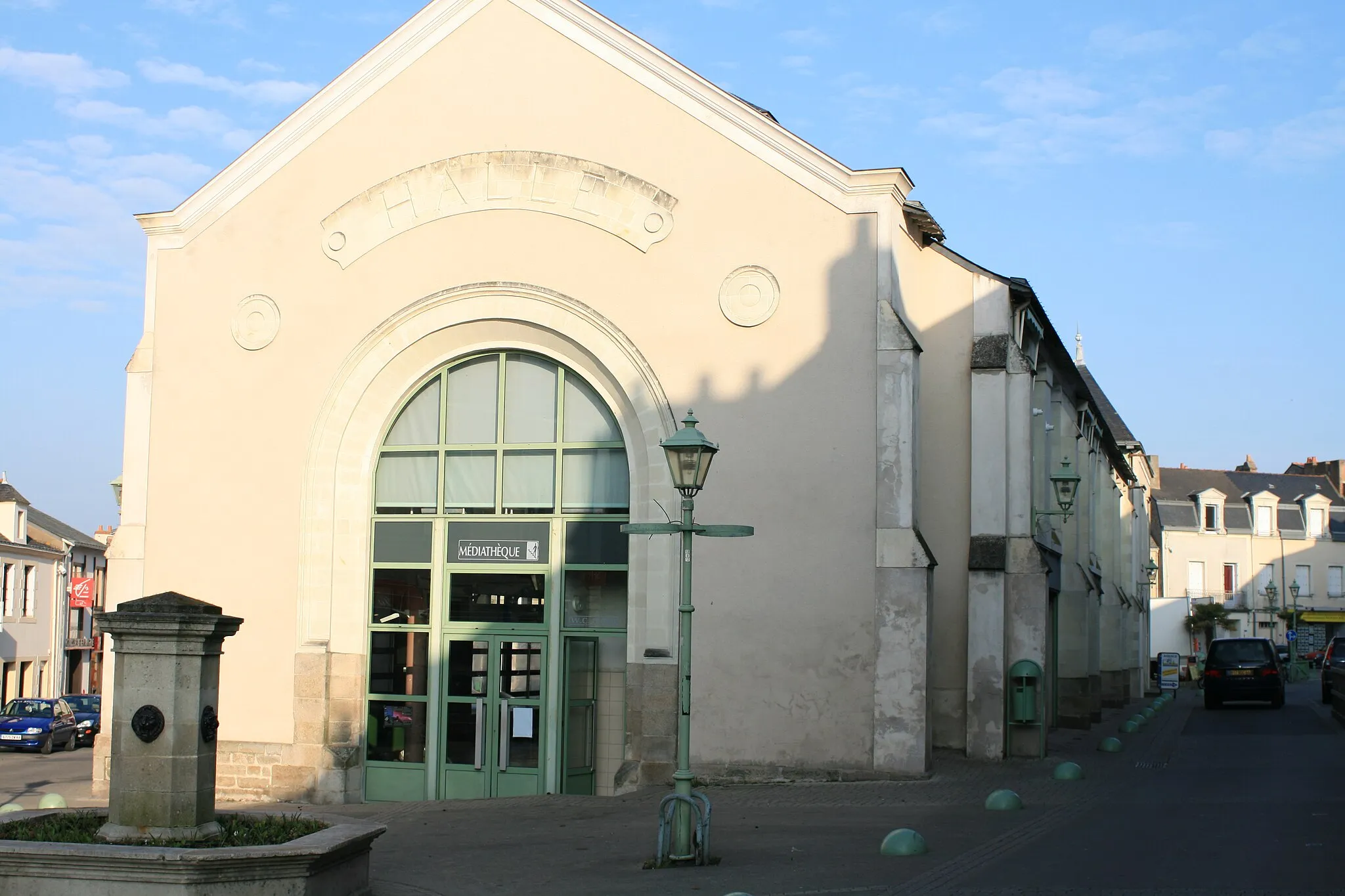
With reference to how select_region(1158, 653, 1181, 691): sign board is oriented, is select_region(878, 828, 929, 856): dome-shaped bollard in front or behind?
in front

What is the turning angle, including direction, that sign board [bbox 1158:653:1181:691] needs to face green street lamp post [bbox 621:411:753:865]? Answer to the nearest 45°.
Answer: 0° — it already faces it

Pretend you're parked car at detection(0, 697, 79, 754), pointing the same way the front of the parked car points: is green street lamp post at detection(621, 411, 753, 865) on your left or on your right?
on your left

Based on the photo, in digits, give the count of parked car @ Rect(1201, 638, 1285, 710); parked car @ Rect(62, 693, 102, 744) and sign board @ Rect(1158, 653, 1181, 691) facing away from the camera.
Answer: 1

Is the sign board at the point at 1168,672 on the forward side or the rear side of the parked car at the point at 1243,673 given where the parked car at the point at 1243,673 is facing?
on the forward side

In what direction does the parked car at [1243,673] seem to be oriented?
away from the camera

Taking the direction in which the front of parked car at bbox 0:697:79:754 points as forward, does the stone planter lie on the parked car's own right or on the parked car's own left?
on the parked car's own left

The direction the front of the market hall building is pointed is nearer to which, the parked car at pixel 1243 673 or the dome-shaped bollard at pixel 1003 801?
the dome-shaped bollard

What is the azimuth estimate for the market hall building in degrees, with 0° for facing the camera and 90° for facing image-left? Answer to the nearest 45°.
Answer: approximately 0°

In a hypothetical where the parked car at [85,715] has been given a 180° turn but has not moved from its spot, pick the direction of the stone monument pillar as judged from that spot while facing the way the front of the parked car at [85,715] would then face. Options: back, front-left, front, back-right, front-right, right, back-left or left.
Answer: back-right
